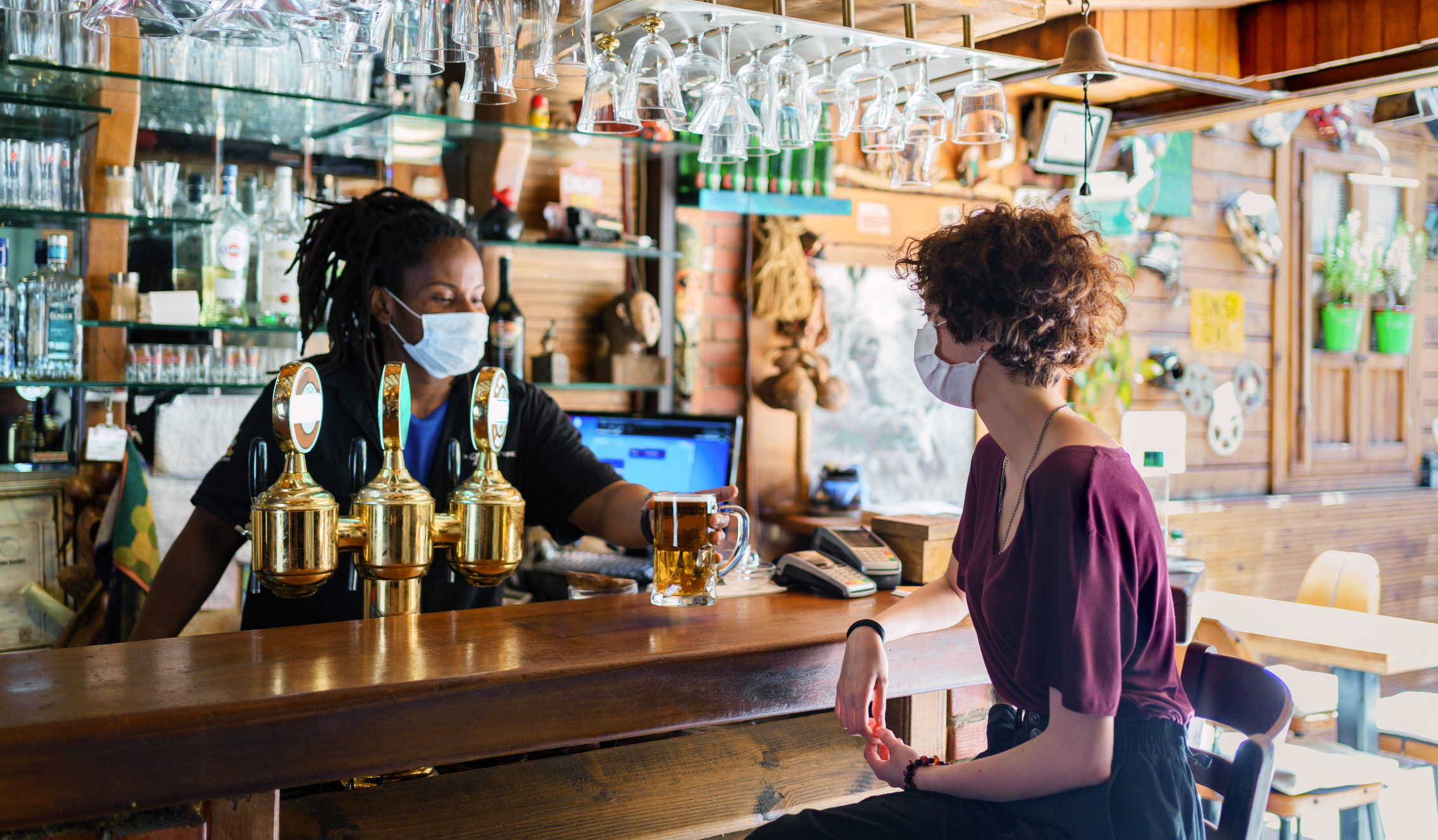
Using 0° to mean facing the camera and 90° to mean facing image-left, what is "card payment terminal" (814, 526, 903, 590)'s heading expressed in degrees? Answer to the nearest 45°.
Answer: approximately 315°

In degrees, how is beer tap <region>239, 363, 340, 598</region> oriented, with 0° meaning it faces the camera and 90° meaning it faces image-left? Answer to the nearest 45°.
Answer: approximately 315°

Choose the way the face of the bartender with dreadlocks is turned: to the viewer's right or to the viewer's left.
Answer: to the viewer's right

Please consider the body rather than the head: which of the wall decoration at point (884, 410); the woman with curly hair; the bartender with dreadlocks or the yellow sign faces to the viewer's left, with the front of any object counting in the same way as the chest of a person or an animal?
the woman with curly hair

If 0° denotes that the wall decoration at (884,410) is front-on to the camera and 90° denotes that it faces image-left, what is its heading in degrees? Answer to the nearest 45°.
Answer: approximately 0°

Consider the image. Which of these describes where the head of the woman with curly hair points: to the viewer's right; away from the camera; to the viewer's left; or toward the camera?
to the viewer's left

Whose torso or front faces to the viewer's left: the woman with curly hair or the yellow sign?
the woman with curly hair

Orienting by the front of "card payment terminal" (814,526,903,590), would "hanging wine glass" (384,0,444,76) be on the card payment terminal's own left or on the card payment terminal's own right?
on the card payment terminal's own right

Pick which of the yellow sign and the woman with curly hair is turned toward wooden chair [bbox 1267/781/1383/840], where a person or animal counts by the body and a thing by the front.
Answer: the yellow sign

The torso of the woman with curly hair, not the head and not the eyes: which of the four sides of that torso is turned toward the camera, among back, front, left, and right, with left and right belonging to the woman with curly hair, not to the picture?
left
